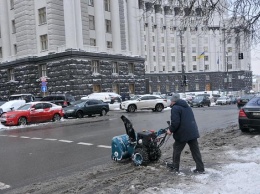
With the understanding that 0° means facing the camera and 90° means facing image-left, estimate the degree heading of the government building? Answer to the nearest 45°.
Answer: approximately 315°

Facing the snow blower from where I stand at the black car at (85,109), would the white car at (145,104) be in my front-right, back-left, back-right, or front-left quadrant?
back-left

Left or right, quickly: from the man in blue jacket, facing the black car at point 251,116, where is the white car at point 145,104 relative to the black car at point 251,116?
left

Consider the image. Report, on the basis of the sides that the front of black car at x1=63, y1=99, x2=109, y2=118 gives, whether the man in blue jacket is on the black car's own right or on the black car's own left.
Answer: on the black car's own left

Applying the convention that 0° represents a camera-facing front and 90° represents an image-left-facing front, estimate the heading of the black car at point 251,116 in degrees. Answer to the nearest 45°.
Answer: approximately 225°

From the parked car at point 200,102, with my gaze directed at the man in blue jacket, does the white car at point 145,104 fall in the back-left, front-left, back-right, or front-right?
front-right

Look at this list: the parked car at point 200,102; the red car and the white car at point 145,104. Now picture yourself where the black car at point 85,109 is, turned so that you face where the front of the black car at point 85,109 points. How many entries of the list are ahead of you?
1

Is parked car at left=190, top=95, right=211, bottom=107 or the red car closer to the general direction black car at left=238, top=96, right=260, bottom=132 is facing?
the parked car

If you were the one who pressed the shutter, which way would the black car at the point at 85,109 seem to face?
facing the viewer and to the left of the viewer

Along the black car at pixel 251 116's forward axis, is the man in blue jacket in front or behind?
behind

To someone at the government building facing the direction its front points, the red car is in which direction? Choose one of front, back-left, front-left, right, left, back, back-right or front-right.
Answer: front-right

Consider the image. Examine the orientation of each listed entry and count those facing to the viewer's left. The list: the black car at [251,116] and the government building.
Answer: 0

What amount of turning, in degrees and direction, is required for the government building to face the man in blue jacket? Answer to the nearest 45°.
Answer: approximately 45° to its right
